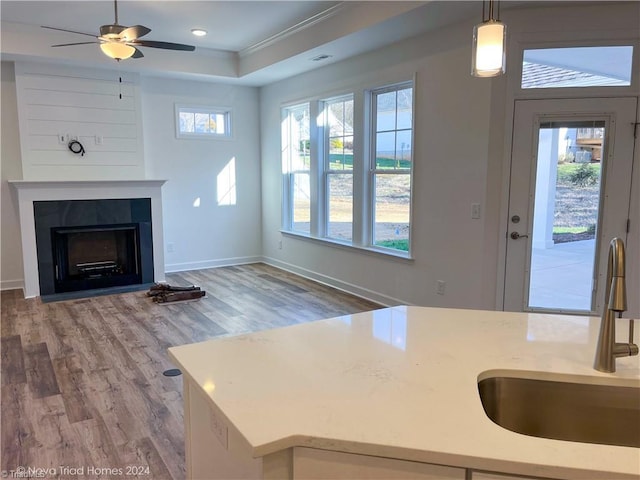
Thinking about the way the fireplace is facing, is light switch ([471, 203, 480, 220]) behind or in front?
in front

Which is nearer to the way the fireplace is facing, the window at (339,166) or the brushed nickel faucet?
the brushed nickel faucet

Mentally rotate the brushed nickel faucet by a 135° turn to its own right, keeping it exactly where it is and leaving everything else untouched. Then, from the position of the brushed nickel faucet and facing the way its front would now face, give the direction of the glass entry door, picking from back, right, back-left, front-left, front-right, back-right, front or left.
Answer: front-right

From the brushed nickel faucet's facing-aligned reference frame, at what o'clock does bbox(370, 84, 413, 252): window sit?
The window is roughly at 5 o'clock from the brushed nickel faucet.

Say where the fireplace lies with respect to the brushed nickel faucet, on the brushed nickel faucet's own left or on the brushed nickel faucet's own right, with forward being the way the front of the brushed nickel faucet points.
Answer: on the brushed nickel faucet's own right

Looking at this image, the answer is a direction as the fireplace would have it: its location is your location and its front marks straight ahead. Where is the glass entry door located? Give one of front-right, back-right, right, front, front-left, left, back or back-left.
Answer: front-left

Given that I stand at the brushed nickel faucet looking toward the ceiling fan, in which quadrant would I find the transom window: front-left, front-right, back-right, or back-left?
front-right

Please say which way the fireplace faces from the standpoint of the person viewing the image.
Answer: facing the viewer

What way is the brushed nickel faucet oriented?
toward the camera

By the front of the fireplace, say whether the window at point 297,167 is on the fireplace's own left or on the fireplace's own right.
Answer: on the fireplace's own left

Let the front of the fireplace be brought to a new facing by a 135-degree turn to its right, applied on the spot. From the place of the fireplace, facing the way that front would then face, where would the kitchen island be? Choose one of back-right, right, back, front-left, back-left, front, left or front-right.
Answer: back-left

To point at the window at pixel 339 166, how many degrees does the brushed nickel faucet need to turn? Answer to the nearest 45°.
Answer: approximately 135° to its right

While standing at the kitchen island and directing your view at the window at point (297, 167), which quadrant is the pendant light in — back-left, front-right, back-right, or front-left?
front-right

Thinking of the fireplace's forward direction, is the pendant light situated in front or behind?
in front

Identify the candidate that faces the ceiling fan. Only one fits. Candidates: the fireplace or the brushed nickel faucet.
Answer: the fireplace

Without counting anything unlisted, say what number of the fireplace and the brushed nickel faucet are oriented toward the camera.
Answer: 2
